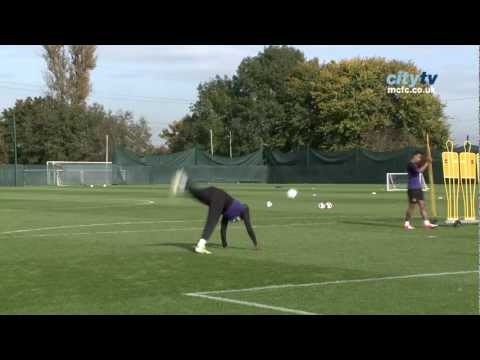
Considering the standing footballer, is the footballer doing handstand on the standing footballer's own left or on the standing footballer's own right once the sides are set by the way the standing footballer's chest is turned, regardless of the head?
on the standing footballer's own right
